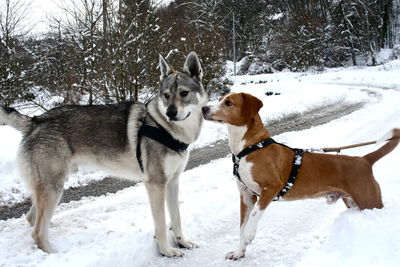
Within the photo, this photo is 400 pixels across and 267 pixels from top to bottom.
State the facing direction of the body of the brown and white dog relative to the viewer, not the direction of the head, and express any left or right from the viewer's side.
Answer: facing to the left of the viewer

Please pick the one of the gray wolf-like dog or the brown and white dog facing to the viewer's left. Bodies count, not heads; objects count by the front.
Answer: the brown and white dog

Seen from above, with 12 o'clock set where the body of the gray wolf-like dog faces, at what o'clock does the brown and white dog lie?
The brown and white dog is roughly at 1 o'clock from the gray wolf-like dog.

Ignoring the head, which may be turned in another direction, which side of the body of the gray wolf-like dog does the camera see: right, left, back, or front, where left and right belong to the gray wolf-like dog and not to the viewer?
right

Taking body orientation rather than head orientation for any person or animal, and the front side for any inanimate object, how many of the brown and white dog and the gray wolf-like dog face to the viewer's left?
1

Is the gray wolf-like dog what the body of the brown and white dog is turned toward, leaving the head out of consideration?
yes
